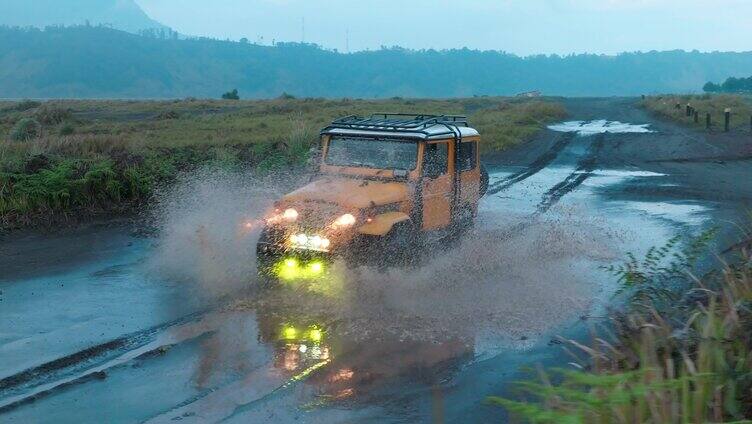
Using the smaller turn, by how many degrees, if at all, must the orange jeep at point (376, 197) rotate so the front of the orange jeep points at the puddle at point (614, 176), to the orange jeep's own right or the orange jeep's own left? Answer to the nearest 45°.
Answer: approximately 180°

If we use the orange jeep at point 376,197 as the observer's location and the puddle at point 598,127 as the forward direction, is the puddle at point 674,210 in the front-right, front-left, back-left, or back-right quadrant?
front-right

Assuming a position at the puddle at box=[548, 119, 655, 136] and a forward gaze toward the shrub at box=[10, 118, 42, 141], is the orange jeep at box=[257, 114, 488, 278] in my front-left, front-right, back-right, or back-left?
front-left

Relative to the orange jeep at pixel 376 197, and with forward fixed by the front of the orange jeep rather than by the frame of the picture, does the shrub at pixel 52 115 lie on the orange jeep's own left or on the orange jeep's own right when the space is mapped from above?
on the orange jeep's own right

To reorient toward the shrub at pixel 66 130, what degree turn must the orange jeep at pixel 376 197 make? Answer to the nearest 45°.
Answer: approximately 90° to its right

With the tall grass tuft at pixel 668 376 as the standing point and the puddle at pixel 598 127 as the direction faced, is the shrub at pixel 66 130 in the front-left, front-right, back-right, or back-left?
front-left

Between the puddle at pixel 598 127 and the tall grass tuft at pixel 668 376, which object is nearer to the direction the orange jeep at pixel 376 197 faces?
the tall grass tuft

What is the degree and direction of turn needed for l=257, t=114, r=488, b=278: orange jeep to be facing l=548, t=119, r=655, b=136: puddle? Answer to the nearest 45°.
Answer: approximately 135° to its right

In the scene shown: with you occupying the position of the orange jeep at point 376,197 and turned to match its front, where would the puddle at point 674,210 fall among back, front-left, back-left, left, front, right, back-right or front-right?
back

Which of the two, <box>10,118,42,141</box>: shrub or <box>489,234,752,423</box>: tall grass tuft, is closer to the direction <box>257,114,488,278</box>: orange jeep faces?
the tall grass tuft

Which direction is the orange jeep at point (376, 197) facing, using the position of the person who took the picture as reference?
facing the viewer and to the left of the viewer

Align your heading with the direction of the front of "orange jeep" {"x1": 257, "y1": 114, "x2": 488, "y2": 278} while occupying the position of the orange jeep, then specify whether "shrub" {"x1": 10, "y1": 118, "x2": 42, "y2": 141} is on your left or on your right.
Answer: on your right
